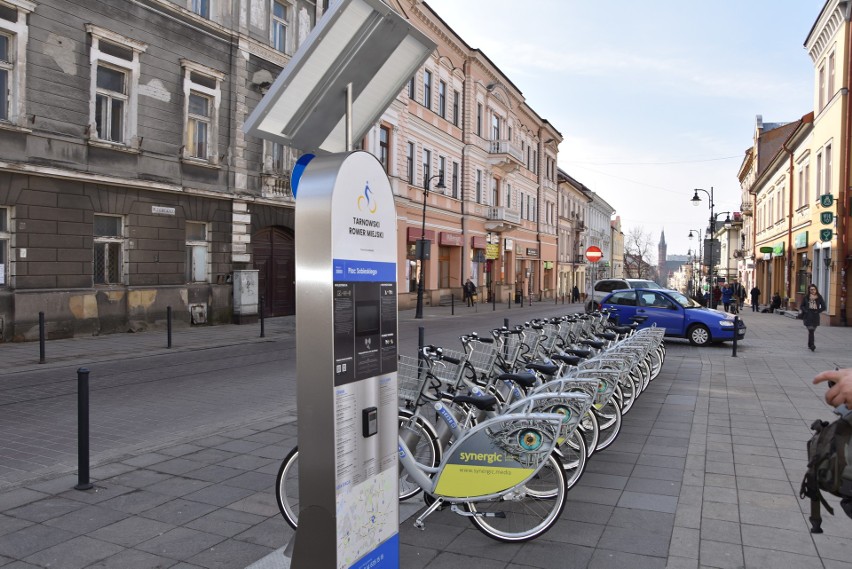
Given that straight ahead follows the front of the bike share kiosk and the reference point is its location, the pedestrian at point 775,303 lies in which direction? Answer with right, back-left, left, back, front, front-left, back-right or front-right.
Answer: left

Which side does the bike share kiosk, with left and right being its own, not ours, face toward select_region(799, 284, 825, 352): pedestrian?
left

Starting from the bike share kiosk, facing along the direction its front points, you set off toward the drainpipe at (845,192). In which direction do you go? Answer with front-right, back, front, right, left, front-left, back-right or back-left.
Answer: left

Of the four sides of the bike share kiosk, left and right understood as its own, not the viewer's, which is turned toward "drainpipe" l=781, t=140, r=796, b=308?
left

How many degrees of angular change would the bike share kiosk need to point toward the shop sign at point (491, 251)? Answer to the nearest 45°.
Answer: approximately 135° to its left

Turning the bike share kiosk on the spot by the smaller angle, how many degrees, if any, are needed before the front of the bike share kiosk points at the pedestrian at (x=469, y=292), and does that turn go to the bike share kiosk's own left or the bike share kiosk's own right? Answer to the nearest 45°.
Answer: approximately 135° to the bike share kiosk's own left

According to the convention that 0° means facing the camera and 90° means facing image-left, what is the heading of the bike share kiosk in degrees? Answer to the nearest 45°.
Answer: approximately 315°

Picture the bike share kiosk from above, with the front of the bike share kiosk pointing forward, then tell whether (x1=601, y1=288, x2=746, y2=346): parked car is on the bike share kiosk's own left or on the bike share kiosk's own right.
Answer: on the bike share kiosk's own left

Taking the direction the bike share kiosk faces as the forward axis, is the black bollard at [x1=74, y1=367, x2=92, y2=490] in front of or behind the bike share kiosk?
behind
